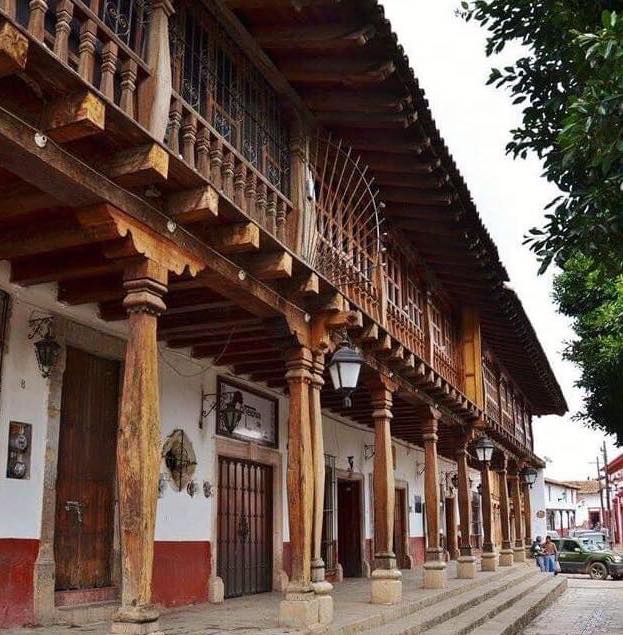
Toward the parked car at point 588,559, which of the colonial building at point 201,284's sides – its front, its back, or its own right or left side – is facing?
left

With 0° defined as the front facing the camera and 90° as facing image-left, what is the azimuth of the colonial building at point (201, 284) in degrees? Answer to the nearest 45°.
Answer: approximately 315°

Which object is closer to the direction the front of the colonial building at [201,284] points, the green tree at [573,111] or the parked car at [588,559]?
the green tree

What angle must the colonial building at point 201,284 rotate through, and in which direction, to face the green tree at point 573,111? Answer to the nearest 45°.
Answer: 0° — it already faces it
